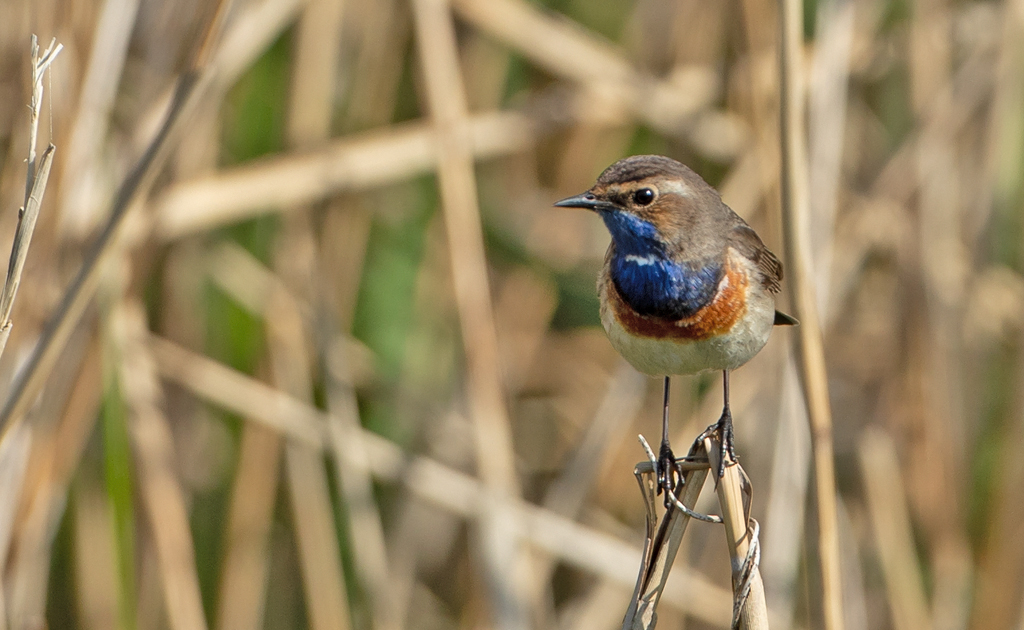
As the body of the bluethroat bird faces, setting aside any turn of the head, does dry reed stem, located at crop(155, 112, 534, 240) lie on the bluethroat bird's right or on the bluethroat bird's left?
on the bluethroat bird's right

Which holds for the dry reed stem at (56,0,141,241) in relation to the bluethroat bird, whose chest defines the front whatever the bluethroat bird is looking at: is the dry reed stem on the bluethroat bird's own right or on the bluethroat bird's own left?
on the bluethroat bird's own right

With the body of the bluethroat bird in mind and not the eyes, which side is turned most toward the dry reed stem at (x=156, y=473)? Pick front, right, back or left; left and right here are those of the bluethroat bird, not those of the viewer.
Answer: right

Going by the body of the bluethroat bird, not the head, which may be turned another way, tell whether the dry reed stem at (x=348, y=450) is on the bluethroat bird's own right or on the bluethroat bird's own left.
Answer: on the bluethroat bird's own right

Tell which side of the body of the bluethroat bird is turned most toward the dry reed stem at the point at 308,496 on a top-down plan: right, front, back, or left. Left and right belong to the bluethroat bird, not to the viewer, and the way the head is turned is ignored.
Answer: right

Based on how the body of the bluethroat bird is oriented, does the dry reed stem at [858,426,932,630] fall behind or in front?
behind

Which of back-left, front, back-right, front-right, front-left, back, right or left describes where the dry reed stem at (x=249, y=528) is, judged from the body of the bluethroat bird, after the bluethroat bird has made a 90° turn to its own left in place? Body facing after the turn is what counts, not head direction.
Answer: back

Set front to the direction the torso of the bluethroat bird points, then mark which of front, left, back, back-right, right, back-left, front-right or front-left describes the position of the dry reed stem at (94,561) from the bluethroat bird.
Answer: right

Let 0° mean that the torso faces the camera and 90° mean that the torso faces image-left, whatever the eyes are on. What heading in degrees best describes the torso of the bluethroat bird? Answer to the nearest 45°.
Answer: approximately 45°
